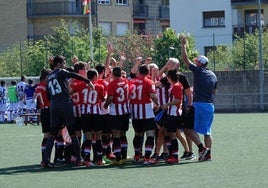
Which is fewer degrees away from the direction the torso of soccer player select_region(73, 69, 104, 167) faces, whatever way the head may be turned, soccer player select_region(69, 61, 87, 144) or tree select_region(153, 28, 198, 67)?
the tree

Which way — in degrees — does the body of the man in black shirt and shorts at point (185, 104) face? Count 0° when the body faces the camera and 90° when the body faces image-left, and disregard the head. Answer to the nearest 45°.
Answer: approximately 90°

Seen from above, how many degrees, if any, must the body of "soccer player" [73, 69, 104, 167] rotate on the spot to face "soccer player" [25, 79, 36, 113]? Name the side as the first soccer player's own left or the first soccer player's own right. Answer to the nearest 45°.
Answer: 0° — they already face them

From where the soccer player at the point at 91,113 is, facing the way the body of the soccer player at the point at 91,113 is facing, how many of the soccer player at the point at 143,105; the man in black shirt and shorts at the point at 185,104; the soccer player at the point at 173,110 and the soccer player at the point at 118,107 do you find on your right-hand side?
4

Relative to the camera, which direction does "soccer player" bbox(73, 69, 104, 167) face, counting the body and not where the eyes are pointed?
away from the camera
